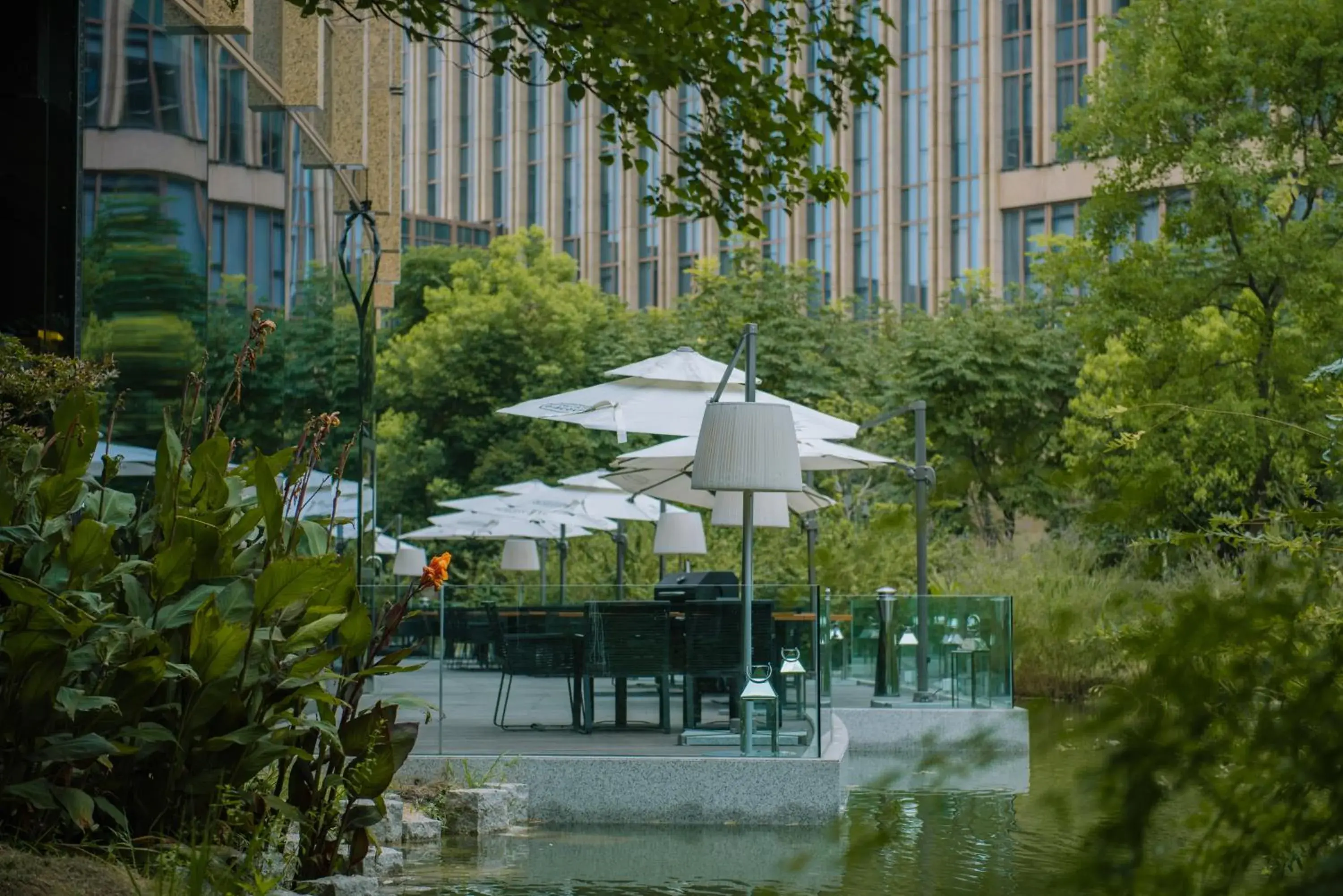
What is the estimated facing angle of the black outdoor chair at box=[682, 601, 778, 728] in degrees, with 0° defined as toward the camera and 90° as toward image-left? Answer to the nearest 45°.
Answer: approximately 180°

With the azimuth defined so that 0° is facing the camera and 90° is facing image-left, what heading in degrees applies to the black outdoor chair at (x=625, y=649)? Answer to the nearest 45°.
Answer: approximately 180°

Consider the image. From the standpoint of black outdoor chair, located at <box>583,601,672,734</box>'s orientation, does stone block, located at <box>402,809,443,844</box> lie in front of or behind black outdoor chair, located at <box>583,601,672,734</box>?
behind

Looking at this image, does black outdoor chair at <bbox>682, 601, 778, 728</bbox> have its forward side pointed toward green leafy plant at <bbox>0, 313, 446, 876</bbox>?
no

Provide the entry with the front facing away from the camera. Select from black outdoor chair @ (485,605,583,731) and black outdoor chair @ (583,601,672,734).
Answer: black outdoor chair @ (583,601,672,734)

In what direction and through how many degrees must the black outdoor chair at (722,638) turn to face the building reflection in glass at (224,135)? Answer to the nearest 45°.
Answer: approximately 90° to its left

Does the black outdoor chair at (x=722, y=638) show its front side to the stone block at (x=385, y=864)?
no

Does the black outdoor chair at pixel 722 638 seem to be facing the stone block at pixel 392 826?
no

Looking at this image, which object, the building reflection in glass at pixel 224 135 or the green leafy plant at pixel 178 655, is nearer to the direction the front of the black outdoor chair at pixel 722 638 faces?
the building reflection in glass

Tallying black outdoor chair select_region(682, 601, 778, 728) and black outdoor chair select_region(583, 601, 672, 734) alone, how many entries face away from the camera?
2

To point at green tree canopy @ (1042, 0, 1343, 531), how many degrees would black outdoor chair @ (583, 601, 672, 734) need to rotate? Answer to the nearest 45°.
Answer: approximately 45° to its right

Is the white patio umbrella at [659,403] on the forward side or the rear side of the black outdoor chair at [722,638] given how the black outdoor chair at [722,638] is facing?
on the forward side
